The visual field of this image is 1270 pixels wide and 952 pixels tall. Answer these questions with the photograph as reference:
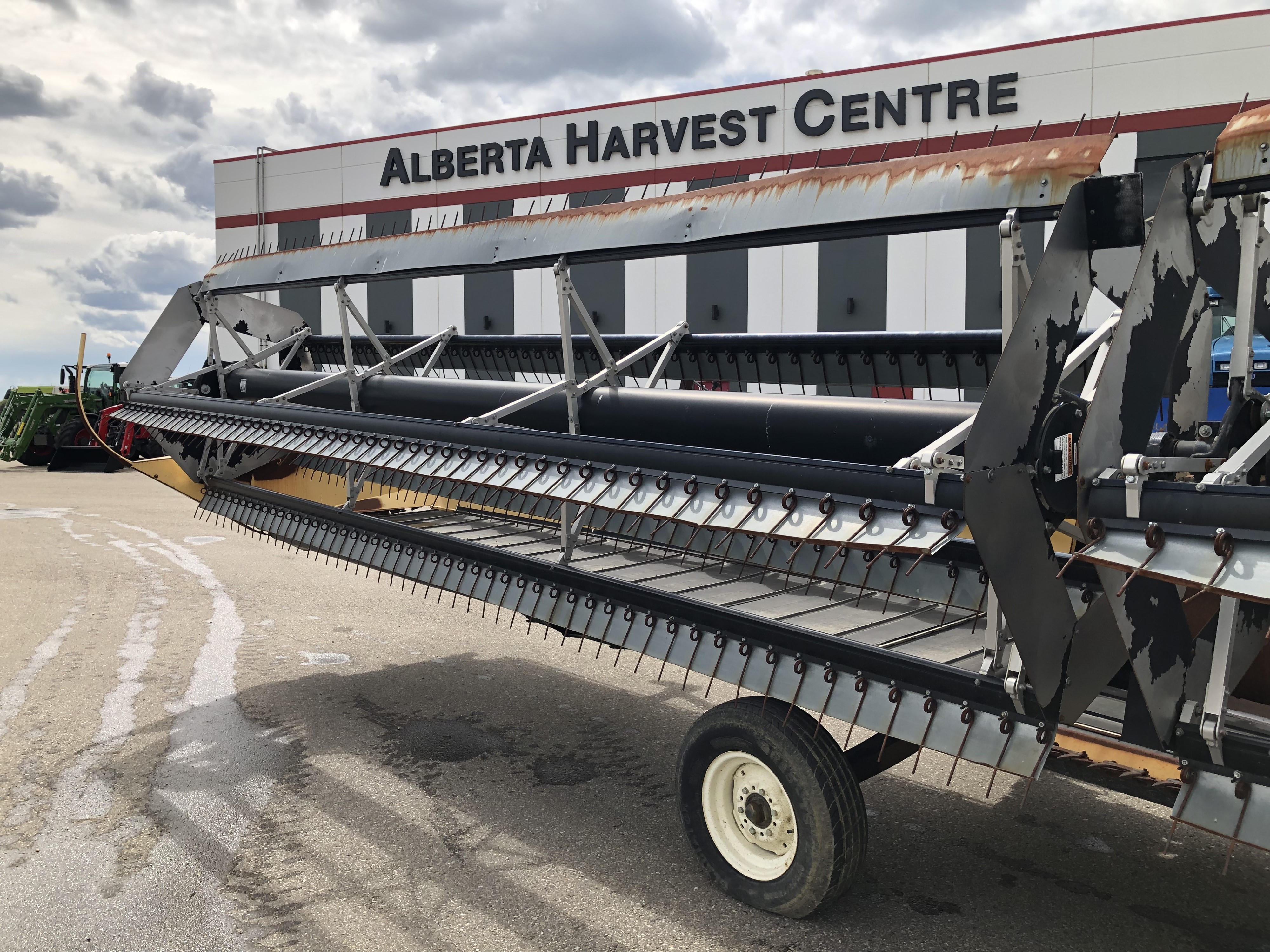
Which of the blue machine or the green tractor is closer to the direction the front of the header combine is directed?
the green tractor

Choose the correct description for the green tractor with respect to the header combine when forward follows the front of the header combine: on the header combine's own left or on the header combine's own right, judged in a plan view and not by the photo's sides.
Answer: on the header combine's own right

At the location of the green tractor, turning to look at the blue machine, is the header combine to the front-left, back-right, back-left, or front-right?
front-right

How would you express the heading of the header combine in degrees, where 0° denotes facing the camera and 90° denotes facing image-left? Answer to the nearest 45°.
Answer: approximately 45°

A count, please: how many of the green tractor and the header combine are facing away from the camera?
0

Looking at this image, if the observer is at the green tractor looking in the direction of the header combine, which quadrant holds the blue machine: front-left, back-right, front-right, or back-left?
front-left

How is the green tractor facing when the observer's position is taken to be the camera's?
facing the viewer and to the left of the viewer

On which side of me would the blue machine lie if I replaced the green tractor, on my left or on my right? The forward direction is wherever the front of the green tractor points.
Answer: on my left

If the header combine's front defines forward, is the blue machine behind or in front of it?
behind
